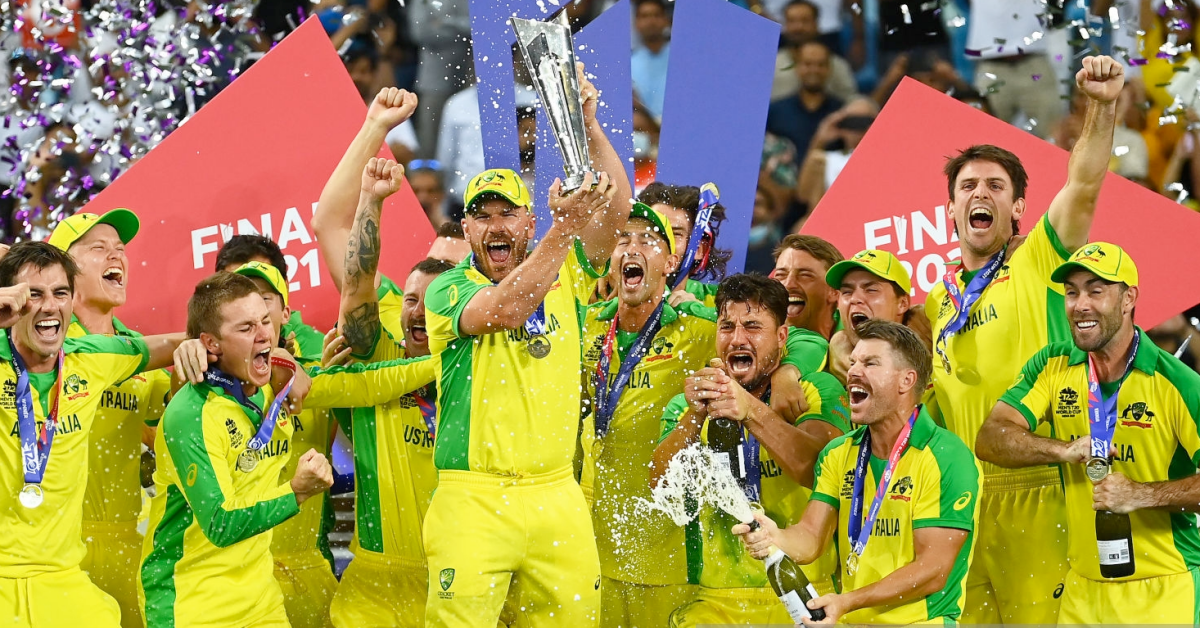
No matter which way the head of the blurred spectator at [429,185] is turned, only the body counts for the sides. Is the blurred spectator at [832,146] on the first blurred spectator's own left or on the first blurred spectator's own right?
on the first blurred spectator's own left

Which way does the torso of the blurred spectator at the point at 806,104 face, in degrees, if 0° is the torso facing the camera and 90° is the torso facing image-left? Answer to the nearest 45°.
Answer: approximately 0°

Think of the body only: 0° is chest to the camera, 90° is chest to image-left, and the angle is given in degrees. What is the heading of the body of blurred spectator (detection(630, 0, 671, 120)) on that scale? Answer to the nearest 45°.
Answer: approximately 0°

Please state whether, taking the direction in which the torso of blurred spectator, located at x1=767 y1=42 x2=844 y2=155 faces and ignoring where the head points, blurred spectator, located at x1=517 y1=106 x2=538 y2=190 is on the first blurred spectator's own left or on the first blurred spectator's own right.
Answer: on the first blurred spectator's own right

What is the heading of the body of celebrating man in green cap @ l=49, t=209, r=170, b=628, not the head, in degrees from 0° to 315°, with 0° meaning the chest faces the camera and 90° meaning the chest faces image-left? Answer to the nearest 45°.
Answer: approximately 315°

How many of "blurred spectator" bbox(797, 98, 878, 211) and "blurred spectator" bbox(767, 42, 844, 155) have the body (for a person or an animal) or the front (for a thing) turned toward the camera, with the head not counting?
2
